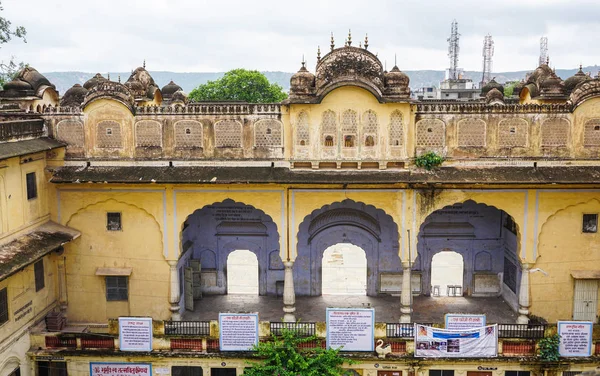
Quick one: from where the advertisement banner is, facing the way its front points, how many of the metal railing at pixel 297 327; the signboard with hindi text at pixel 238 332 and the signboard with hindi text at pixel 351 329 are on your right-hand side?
3

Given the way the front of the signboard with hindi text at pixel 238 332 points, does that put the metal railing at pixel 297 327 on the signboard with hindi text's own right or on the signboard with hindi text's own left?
on the signboard with hindi text's own left

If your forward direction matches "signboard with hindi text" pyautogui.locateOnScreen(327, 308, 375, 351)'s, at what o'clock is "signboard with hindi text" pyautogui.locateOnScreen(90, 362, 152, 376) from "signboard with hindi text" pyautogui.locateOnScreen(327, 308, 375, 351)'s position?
"signboard with hindi text" pyautogui.locateOnScreen(90, 362, 152, 376) is roughly at 3 o'clock from "signboard with hindi text" pyautogui.locateOnScreen(327, 308, 375, 351).

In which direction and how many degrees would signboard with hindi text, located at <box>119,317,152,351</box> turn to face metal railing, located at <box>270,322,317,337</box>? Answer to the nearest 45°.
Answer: approximately 90° to its left

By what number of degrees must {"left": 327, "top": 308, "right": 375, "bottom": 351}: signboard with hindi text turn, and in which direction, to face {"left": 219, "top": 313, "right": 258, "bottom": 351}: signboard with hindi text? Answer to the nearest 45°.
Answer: approximately 90° to its right

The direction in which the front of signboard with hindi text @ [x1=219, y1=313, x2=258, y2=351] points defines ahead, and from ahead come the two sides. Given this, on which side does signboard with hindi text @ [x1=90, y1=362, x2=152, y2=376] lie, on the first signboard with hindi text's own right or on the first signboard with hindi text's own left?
on the first signboard with hindi text's own right

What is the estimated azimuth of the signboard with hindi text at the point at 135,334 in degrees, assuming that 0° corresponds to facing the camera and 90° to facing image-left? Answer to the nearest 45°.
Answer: approximately 0°

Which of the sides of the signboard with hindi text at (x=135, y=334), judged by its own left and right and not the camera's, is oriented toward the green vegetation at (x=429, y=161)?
left
